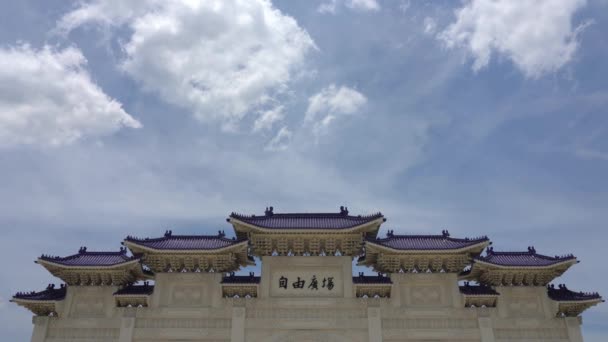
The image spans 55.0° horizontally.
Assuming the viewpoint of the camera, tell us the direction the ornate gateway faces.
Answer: facing the viewer
